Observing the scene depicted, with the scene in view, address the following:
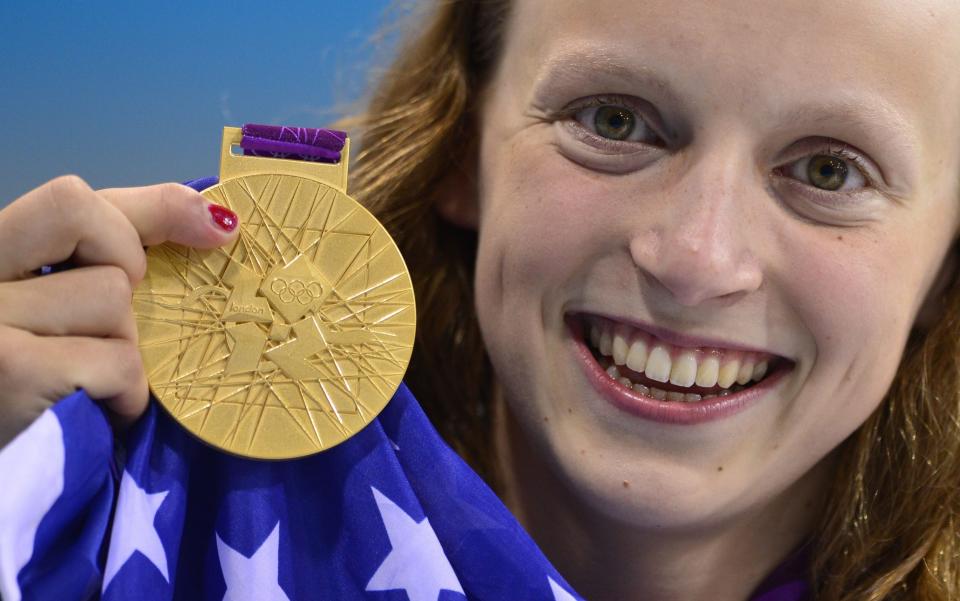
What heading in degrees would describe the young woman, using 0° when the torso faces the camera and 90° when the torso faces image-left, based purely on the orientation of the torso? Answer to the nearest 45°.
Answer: approximately 0°
